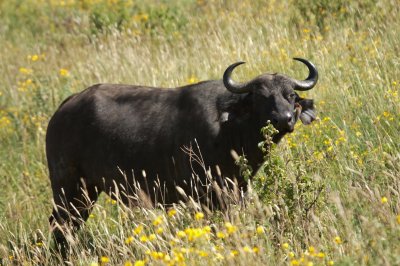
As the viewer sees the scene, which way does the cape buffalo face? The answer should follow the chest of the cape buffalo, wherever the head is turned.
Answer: to the viewer's right

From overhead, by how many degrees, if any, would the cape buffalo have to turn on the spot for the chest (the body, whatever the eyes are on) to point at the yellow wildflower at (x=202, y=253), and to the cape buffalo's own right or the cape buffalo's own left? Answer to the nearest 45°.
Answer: approximately 90° to the cape buffalo's own right

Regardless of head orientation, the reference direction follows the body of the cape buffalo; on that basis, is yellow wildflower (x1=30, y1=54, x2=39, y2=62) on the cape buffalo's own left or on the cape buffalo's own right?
on the cape buffalo's own left
